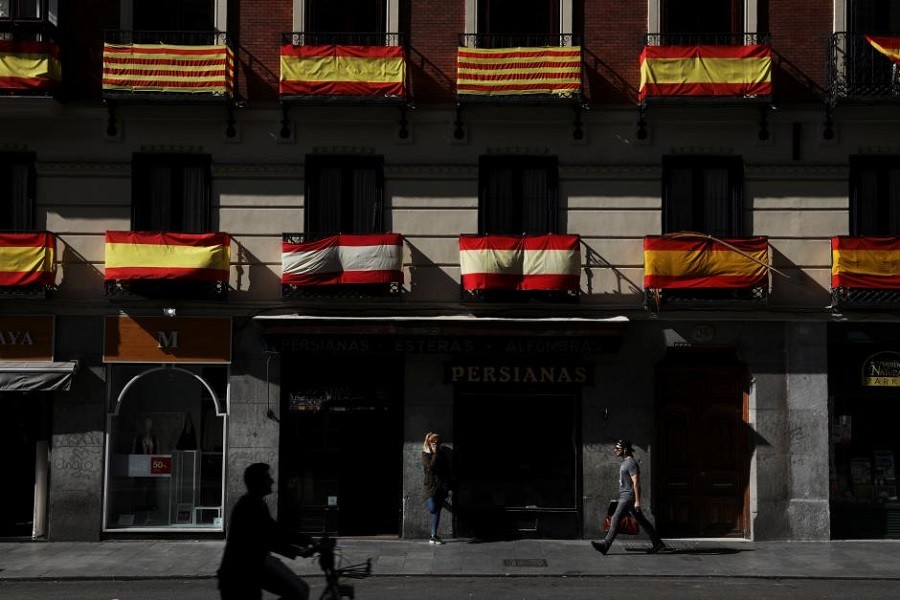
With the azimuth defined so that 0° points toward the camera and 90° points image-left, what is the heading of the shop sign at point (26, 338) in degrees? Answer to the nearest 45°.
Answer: approximately 0°

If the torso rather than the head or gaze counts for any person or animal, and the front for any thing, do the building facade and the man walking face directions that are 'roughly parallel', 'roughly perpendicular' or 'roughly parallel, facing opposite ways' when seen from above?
roughly perpendicular

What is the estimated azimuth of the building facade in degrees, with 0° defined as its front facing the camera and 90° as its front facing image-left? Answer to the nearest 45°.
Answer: approximately 0°
